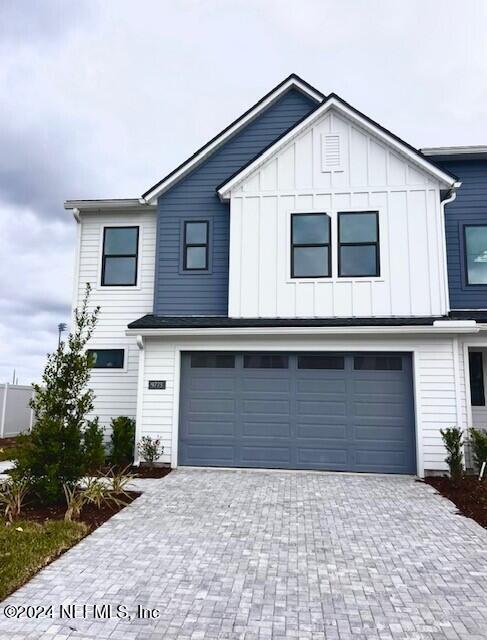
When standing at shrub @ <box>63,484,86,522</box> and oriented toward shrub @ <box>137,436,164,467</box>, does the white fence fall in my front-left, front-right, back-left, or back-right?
front-left

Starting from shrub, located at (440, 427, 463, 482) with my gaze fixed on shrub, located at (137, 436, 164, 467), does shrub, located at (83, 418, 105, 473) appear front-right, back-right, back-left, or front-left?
front-left

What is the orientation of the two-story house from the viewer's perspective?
toward the camera

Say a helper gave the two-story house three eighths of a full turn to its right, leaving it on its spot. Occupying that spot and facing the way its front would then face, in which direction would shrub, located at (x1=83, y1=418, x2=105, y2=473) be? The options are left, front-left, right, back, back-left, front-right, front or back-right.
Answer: left

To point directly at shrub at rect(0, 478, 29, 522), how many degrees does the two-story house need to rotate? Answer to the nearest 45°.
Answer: approximately 45° to its right

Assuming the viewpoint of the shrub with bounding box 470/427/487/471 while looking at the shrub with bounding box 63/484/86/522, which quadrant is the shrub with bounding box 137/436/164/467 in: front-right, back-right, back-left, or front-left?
front-right

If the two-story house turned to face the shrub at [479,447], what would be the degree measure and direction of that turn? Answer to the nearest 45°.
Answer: approximately 90° to its left
